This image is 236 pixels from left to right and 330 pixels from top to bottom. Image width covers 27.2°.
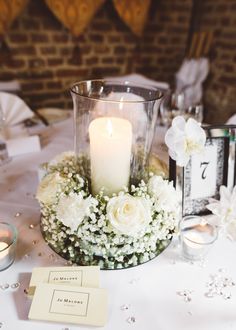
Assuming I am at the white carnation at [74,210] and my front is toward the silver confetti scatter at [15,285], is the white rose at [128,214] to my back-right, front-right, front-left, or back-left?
back-left

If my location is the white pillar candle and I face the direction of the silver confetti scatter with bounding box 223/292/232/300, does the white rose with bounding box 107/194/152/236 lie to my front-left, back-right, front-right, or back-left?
front-right

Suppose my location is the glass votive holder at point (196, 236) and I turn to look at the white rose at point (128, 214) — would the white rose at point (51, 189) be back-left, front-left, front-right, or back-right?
front-right
